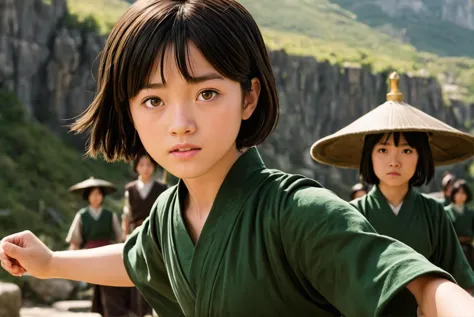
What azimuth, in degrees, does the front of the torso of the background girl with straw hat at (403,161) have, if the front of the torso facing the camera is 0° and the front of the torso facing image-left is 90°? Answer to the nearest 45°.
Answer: approximately 0°

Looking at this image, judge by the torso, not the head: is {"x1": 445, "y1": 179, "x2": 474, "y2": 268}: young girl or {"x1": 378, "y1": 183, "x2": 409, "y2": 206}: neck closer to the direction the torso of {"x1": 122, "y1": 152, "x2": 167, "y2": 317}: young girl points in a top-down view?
the neck

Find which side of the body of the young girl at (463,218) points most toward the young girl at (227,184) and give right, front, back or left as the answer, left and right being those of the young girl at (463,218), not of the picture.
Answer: front

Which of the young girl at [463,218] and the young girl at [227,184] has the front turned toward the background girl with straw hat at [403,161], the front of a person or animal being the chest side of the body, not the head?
the young girl at [463,218]

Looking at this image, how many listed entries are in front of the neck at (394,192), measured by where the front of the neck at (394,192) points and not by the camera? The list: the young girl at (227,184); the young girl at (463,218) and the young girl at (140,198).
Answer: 1

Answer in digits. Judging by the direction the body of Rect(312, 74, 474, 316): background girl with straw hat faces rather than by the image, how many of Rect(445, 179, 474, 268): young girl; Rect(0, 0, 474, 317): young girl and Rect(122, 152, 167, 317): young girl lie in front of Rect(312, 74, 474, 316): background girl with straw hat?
1

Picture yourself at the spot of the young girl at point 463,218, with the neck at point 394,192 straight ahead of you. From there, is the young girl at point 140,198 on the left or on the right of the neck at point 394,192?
right

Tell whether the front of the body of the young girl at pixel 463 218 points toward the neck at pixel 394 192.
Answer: yes

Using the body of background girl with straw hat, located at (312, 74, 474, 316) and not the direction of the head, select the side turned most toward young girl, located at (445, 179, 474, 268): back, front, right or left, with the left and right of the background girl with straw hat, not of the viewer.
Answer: back
